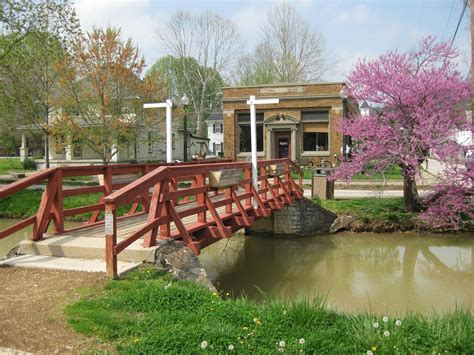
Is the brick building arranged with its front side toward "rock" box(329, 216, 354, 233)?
yes

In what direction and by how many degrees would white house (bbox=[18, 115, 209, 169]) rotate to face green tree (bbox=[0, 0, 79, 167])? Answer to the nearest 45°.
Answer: approximately 45° to its right

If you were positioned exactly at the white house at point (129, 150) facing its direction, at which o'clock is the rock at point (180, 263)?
The rock is roughly at 12 o'clock from the white house.

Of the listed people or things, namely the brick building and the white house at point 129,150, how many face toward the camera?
2

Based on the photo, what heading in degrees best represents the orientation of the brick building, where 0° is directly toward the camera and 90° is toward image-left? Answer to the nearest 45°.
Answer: approximately 0°

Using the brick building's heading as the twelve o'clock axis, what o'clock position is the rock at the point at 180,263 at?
The rock is roughly at 12 o'clock from the brick building.

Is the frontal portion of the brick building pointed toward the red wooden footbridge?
yes
